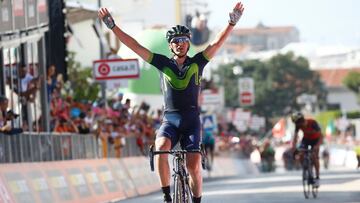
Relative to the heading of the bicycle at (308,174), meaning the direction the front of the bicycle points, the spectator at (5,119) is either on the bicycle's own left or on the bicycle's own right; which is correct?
on the bicycle's own right

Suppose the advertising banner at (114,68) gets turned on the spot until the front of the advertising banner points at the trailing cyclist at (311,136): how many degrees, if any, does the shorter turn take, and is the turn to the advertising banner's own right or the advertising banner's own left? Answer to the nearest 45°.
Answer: approximately 45° to the advertising banner's own left

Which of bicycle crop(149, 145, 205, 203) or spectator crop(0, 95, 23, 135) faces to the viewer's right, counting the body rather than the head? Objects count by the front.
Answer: the spectator

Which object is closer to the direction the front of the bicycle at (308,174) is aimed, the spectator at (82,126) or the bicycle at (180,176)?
the bicycle

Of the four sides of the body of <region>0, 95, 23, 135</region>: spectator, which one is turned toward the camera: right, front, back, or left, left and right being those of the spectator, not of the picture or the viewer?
right

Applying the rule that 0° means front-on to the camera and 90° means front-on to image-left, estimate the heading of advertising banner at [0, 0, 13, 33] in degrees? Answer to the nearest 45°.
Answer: approximately 315°
